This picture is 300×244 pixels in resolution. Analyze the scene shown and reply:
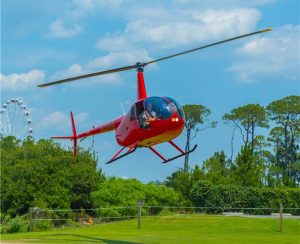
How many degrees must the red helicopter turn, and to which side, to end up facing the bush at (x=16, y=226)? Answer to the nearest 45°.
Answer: approximately 180°

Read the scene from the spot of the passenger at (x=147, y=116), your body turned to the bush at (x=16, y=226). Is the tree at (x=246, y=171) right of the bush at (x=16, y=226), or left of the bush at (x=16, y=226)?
right

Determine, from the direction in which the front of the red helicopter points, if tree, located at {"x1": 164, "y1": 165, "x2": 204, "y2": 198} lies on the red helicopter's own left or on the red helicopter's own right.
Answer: on the red helicopter's own left

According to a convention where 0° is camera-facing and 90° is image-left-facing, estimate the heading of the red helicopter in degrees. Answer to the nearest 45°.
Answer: approximately 315°

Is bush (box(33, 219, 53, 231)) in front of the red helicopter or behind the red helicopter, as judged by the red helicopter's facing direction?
behind
